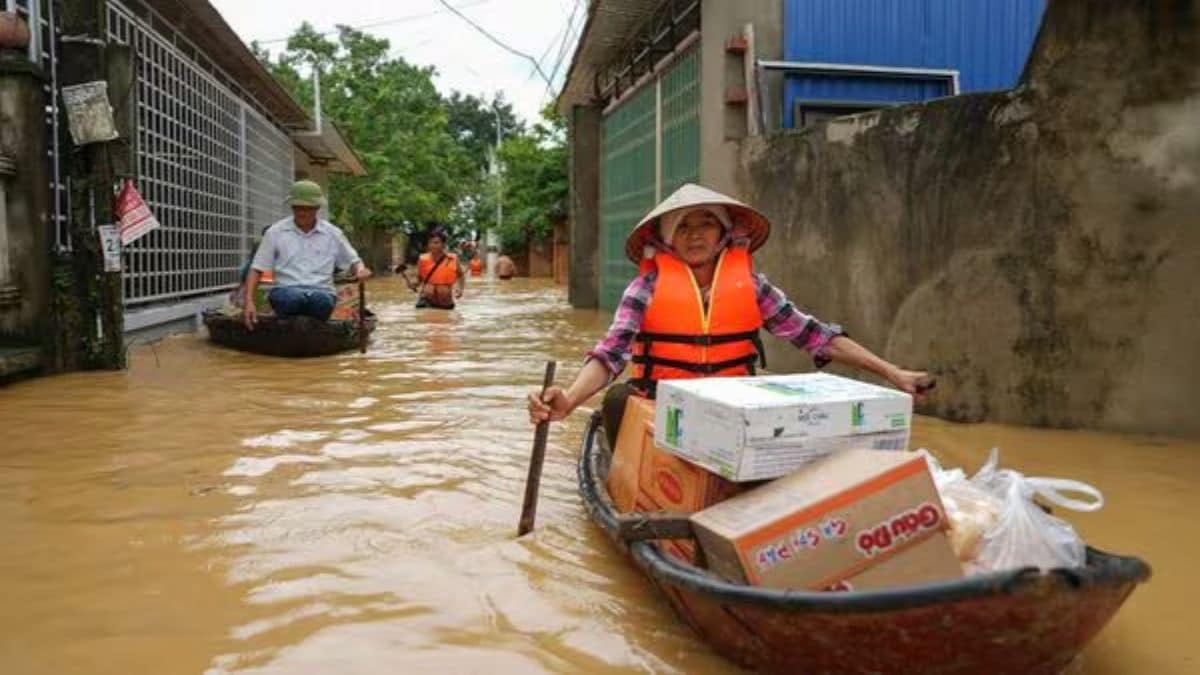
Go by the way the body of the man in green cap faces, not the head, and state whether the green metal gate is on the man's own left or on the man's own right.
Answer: on the man's own left

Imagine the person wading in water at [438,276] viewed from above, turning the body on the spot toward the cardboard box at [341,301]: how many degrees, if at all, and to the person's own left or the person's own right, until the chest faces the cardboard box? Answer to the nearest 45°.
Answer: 0° — they already face it

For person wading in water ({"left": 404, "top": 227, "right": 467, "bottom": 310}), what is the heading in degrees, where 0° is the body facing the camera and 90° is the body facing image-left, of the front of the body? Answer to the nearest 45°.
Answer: approximately 0°

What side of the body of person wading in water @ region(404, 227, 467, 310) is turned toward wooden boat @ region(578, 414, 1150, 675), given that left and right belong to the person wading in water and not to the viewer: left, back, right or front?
front

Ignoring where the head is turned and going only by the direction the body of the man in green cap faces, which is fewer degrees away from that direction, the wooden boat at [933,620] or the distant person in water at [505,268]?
the wooden boat

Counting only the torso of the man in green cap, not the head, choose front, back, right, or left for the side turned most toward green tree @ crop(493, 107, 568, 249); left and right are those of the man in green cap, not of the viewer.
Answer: back

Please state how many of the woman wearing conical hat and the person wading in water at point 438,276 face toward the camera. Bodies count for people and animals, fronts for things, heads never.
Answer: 2

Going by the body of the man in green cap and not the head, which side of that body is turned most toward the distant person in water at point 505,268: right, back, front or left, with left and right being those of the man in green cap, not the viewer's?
back

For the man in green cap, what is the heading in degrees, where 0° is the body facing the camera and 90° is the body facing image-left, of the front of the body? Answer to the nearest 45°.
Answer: approximately 0°

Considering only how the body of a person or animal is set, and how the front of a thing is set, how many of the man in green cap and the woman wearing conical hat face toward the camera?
2
